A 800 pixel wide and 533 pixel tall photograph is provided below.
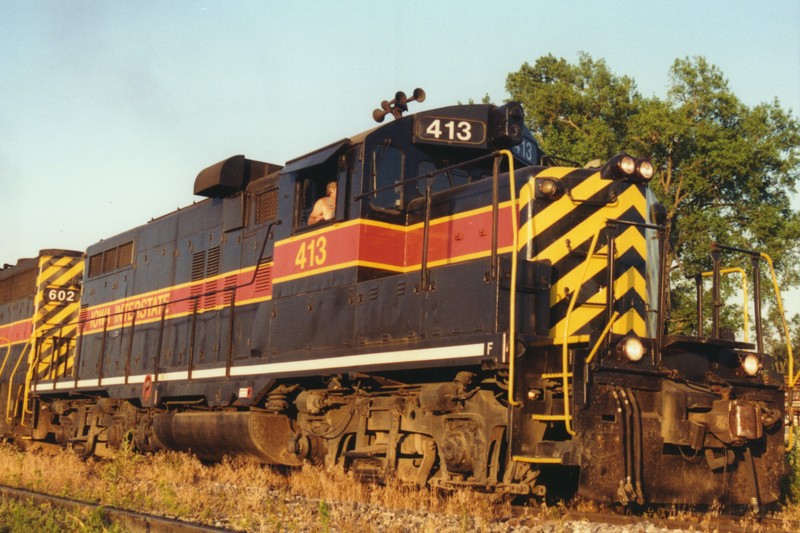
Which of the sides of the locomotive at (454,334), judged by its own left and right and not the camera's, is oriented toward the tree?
left
